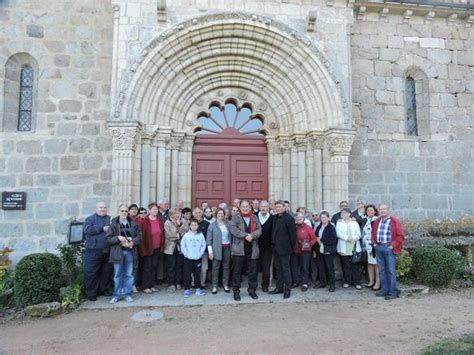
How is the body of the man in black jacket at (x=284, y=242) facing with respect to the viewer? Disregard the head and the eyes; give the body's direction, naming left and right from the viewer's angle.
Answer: facing the viewer and to the left of the viewer

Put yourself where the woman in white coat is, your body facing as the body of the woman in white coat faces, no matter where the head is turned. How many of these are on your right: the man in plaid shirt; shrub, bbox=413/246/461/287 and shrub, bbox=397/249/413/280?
0

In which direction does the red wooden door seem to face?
toward the camera

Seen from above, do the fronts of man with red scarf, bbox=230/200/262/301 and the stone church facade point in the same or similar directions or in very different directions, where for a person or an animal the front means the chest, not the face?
same or similar directions

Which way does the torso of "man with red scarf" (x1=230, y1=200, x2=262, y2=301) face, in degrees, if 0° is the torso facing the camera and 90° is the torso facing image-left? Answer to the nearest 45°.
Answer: approximately 0°

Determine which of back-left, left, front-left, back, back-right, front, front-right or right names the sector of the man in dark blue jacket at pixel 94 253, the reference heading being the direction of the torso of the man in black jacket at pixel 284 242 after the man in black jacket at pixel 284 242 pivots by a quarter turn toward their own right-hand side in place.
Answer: front-left

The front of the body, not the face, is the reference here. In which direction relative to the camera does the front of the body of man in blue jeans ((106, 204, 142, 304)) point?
toward the camera

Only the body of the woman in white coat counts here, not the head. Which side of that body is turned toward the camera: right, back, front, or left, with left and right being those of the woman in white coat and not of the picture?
front

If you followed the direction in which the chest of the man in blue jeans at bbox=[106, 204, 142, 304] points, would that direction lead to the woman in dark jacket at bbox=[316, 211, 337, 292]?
no

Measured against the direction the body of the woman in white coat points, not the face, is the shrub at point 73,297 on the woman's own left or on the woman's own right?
on the woman's own right

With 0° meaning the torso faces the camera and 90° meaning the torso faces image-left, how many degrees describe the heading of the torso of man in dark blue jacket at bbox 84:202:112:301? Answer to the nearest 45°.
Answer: approximately 315°

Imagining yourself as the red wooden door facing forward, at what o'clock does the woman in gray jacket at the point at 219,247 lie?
The woman in gray jacket is roughly at 12 o'clock from the red wooden door.

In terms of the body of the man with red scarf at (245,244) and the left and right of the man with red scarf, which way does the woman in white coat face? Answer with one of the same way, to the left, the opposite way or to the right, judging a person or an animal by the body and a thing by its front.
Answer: the same way
